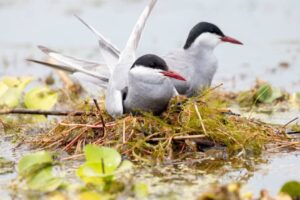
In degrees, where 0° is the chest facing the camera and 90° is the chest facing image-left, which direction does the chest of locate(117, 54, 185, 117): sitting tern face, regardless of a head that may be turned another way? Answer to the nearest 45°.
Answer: approximately 315°

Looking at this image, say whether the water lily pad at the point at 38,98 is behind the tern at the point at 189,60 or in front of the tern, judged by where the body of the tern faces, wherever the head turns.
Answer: behind

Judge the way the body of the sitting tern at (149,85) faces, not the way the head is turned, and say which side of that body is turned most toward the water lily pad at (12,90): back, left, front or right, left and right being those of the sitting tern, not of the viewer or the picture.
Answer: back

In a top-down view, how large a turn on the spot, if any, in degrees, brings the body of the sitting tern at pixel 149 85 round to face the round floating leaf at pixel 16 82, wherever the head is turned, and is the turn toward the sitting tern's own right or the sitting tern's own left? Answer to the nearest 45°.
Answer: approximately 180°

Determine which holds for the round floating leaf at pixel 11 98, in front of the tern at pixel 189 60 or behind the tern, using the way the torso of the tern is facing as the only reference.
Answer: behind

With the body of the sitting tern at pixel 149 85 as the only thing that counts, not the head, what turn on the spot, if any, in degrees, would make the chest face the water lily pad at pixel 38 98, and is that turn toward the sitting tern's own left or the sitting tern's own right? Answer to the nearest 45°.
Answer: approximately 180°

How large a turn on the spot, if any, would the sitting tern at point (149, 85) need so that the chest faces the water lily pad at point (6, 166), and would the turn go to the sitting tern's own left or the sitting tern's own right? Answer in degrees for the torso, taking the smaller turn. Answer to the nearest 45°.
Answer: approximately 135° to the sitting tern's own right

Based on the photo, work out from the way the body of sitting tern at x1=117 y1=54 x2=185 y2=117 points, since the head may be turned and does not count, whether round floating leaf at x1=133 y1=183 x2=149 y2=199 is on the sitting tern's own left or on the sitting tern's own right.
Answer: on the sitting tern's own right

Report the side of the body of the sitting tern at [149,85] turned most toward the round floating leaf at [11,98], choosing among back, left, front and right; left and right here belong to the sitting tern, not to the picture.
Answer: back

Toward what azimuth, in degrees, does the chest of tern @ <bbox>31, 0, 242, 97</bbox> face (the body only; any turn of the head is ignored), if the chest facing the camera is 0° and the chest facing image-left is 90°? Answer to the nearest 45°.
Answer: approximately 270°
